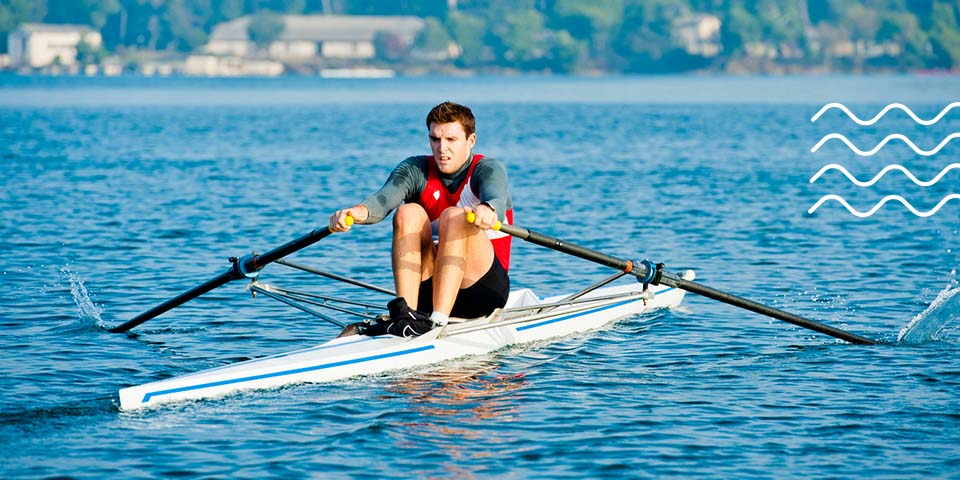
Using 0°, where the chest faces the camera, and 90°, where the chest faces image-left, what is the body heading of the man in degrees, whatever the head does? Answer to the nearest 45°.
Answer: approximately 45°

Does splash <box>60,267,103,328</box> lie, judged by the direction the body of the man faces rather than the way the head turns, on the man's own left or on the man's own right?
on the man's own right
